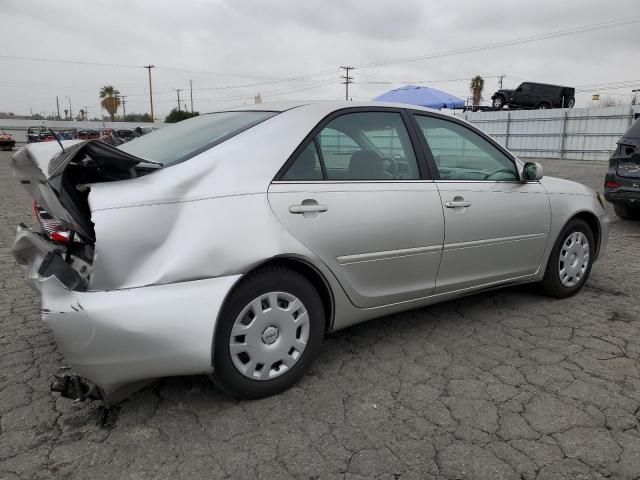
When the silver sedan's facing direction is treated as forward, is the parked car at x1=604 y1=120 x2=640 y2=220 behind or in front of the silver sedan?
in front

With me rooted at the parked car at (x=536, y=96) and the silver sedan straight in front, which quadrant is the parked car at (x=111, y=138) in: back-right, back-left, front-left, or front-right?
front-right

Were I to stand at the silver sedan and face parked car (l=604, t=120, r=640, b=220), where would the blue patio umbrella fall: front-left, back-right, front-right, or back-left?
front-left

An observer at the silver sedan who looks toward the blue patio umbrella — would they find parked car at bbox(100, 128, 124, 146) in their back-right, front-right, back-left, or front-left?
front-left

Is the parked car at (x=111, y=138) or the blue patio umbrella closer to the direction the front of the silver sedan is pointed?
the blue patio umbrella

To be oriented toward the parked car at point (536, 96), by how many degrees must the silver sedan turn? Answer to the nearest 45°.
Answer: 0° — it already faces it

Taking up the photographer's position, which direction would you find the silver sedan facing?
facing away from the viewer and to the right of the viewer

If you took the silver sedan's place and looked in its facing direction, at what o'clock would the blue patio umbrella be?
The blue patio umbrella is roughly at 11 o'clock from the silver sedan.
